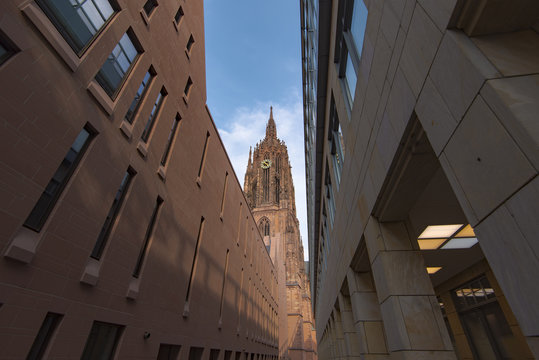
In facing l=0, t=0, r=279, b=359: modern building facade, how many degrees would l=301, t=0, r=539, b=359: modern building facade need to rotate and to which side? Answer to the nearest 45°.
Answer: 0° — it already faces it

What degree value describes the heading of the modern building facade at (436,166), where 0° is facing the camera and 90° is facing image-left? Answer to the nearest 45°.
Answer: approximately 45°

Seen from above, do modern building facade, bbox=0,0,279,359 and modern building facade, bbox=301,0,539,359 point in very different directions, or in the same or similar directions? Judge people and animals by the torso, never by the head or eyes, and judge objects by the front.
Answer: very different directions

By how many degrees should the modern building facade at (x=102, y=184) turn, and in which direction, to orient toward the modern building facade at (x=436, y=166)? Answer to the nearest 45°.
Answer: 0° — it already faces it

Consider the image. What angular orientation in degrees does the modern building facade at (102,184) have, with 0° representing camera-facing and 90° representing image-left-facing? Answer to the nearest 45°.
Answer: approximately 315°
